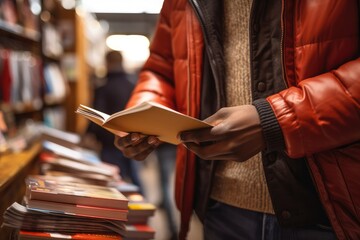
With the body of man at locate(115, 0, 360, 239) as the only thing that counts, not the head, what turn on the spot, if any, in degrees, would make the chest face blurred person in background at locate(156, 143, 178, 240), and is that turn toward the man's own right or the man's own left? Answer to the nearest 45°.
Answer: approximately 135° to the man's own right

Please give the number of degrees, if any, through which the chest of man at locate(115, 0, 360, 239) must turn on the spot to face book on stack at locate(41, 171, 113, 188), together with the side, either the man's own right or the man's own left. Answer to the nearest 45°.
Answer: approximately 90° to the man's own right

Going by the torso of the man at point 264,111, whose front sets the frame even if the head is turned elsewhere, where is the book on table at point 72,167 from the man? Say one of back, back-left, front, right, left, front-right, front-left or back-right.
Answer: right

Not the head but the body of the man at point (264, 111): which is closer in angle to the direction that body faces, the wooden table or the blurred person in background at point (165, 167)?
the wooden table

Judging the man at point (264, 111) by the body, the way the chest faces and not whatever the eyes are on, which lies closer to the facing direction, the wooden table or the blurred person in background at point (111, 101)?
the wooden table

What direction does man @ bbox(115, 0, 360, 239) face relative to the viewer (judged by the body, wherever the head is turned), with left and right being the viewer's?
facing the viewer and to the left of the viewer

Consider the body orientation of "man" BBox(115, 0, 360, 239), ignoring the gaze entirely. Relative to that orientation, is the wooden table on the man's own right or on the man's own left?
on the man's own right

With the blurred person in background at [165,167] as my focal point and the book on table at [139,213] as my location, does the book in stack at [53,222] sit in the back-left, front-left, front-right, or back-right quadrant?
back-left
